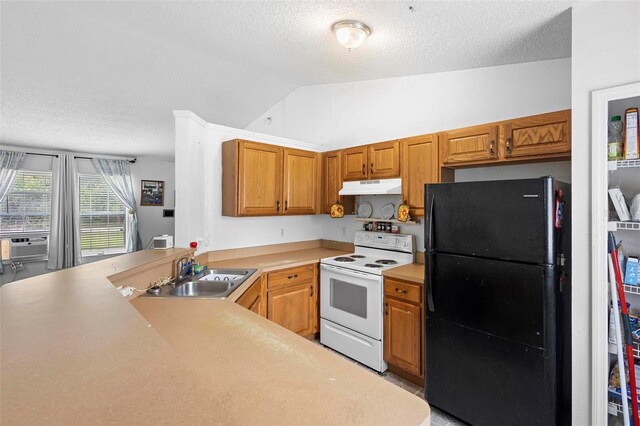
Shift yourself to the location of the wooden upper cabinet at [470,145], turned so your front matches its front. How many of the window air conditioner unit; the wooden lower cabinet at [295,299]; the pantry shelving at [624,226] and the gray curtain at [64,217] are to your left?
1

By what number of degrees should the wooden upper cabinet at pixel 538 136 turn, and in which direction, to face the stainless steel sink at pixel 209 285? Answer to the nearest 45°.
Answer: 0° — it already faces it

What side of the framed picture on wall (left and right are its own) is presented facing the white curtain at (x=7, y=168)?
right

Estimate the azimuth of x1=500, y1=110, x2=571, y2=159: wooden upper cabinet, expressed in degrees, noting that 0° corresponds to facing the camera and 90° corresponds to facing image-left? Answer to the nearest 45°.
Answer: approximately 45°

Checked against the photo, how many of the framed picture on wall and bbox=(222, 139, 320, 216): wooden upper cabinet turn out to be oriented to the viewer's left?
0

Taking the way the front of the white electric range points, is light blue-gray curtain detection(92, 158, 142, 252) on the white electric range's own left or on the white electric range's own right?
on the white electric range's own right
